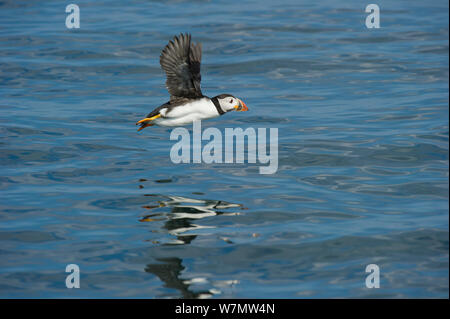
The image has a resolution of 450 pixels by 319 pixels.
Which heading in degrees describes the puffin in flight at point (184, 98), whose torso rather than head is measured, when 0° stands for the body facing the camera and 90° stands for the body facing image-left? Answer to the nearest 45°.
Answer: approximately 270°
